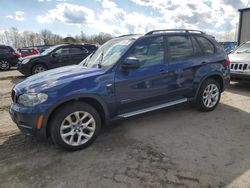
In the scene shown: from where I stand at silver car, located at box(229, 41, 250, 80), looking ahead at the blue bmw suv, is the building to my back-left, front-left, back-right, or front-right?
back-right

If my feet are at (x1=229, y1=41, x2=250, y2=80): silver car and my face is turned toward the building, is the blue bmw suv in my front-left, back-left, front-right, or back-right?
back-left

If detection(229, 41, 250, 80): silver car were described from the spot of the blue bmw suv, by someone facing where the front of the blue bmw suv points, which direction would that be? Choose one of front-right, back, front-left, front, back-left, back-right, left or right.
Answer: back

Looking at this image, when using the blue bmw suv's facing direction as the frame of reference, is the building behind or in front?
behind

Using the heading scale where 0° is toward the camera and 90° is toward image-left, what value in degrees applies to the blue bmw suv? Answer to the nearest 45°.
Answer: approximately 45°
